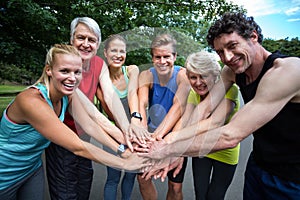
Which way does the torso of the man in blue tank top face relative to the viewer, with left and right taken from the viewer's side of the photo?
facing the viewer

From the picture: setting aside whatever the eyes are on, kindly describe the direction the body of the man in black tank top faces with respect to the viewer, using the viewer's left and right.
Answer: facing the viewer and to the left of the viewer

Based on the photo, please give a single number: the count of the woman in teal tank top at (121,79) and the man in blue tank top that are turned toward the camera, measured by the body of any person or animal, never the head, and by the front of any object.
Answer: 2

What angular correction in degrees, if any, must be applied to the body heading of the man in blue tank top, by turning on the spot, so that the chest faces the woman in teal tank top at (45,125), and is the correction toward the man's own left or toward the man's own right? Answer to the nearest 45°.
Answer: approximately 90° to the man's own right

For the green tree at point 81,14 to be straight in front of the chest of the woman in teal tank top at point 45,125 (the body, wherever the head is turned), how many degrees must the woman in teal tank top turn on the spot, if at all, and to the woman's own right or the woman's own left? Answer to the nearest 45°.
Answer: approximately 135° to the woman's own left

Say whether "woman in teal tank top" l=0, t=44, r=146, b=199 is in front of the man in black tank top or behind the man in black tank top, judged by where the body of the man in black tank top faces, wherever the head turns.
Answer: in front

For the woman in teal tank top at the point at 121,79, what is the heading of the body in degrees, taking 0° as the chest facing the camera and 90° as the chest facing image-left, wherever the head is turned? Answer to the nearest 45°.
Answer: approximately 0°

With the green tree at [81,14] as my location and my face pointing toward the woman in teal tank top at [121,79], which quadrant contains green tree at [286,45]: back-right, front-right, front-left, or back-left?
back-left

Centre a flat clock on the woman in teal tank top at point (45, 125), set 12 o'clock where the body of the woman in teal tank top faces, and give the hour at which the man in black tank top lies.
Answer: The man in black tank top is roughly at 11 o'clock from the woman in teal tank top.
